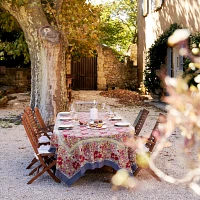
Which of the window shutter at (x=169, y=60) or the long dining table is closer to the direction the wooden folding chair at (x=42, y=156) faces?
the long dining table

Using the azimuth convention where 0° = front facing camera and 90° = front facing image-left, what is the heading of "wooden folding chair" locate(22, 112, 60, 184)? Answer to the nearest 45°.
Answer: approximately 270°

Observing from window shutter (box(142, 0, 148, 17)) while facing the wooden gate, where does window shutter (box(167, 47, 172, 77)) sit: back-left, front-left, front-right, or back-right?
back-left

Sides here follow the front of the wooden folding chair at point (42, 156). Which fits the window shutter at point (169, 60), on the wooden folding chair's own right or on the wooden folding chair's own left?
on the wooden folding chair's own left

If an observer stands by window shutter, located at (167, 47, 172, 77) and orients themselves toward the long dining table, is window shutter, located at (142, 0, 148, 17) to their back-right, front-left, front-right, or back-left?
back-right

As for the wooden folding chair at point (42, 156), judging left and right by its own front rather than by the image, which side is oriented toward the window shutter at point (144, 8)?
left

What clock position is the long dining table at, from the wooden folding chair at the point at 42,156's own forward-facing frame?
The long dining table is roughly at 11 o'clock from the wooden folding chair.

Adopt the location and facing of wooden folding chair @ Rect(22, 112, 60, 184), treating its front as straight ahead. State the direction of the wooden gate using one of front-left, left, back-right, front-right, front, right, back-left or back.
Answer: left
